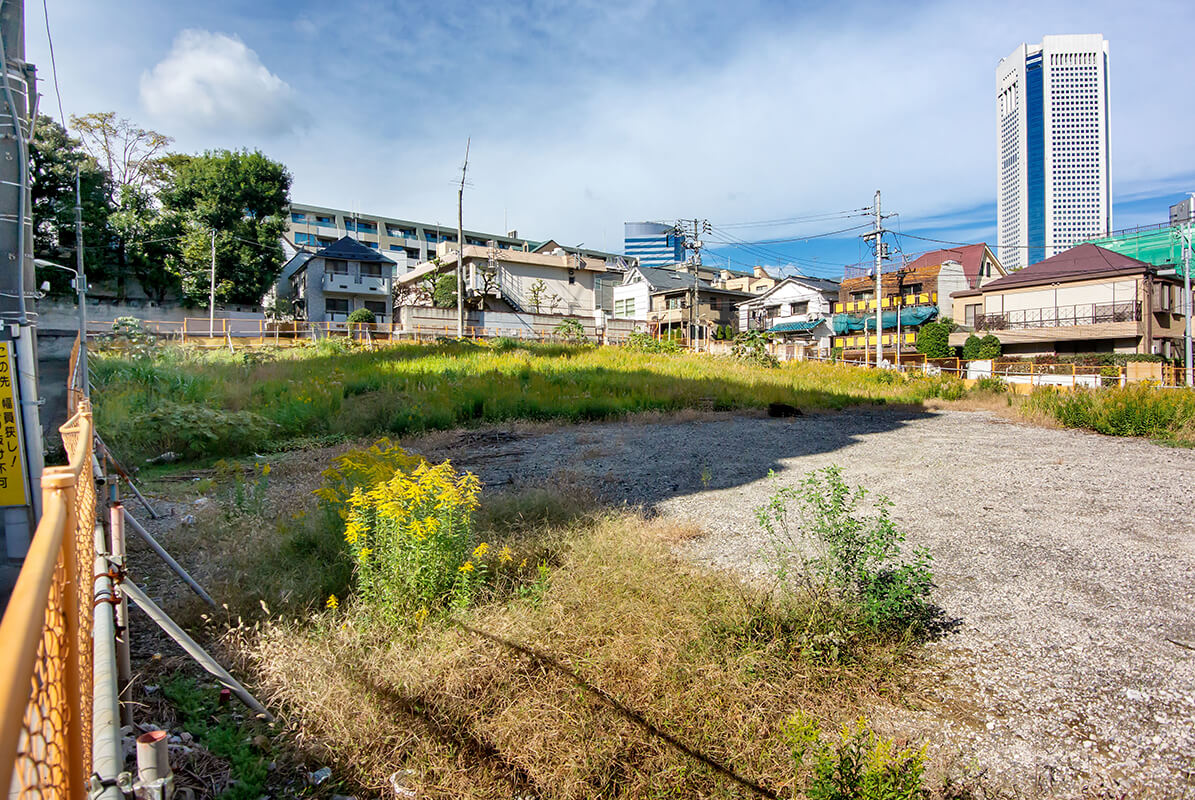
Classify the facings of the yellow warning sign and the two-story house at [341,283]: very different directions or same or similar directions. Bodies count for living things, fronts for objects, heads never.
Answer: same or similar directions

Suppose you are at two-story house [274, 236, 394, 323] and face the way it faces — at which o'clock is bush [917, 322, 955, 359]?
The bush is roughly at 10 o'clock from the two-story house.

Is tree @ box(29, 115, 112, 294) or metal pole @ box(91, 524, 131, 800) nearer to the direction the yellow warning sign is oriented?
the metal pole

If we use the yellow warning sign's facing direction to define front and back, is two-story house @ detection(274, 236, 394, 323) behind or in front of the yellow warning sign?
behind

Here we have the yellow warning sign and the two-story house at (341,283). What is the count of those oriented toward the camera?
2

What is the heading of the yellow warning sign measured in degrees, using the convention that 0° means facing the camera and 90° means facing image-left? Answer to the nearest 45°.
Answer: approximately 0°

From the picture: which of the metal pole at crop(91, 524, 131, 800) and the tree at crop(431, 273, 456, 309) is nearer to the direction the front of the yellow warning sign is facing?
the metal pole

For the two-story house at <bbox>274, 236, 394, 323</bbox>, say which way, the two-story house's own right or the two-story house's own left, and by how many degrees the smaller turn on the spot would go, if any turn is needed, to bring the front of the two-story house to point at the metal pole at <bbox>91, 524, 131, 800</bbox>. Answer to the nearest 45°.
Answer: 0° — it already faces it

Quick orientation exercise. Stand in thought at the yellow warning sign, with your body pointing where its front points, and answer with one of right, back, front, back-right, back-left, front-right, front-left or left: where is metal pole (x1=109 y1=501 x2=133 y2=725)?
front

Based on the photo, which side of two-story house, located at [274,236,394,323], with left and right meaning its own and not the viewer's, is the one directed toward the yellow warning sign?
front

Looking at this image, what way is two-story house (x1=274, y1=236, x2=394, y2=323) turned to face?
toward the camera

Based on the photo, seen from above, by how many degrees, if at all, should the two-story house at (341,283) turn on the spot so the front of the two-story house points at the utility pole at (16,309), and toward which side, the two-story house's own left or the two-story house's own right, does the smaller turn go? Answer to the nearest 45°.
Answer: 0° — it already faces it

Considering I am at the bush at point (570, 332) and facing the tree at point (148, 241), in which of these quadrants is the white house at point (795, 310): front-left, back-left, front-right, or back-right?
back-right

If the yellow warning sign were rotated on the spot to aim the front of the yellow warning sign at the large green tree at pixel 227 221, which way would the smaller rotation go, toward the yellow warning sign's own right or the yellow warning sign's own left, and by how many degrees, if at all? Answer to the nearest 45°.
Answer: approximately 180°

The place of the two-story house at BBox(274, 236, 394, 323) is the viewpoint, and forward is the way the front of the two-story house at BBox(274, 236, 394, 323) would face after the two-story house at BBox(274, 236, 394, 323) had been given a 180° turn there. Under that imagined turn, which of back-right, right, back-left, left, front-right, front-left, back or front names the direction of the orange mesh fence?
back

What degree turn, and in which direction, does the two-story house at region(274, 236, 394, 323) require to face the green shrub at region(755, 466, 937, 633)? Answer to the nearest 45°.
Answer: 0° — it already faces it

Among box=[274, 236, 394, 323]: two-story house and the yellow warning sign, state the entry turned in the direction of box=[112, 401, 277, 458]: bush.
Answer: the two-story house
